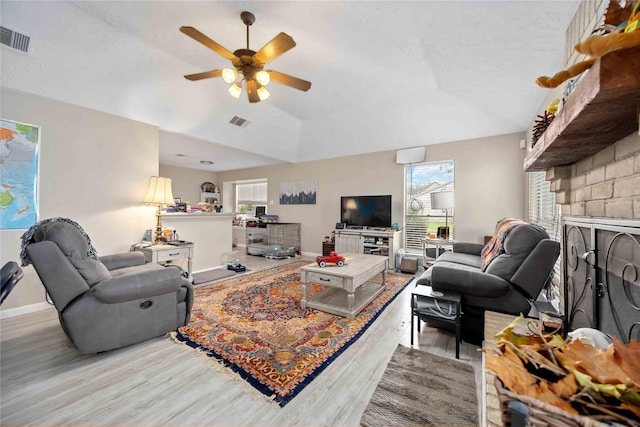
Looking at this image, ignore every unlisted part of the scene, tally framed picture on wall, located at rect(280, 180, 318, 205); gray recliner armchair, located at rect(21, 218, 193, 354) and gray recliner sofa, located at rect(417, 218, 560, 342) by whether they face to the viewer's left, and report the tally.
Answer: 1

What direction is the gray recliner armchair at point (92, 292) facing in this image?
to the viewer's right

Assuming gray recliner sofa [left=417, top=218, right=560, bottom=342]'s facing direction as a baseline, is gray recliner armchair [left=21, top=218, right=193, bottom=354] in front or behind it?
in front

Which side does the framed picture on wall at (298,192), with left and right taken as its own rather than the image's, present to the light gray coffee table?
front

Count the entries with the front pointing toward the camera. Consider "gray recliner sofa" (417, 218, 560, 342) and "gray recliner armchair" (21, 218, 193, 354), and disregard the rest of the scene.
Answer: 0

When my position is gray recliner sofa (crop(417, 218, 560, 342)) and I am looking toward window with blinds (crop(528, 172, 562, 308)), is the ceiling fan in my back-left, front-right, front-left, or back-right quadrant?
back-left

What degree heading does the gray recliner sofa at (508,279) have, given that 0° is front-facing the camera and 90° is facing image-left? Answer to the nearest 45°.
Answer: approximately 90°

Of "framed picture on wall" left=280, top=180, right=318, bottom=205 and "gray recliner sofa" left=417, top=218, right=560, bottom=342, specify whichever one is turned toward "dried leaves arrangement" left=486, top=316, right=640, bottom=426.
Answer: the framed picture on wall

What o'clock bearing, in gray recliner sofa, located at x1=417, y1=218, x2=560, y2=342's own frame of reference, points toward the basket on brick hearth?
The basket on brick hearth is roughly at 9 o'clock from the gray recliner sofa.

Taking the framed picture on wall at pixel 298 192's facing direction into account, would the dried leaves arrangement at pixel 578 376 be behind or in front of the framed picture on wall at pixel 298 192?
in front

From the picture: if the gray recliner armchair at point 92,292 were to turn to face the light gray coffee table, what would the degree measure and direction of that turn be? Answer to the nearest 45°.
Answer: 0° — it already faces it
